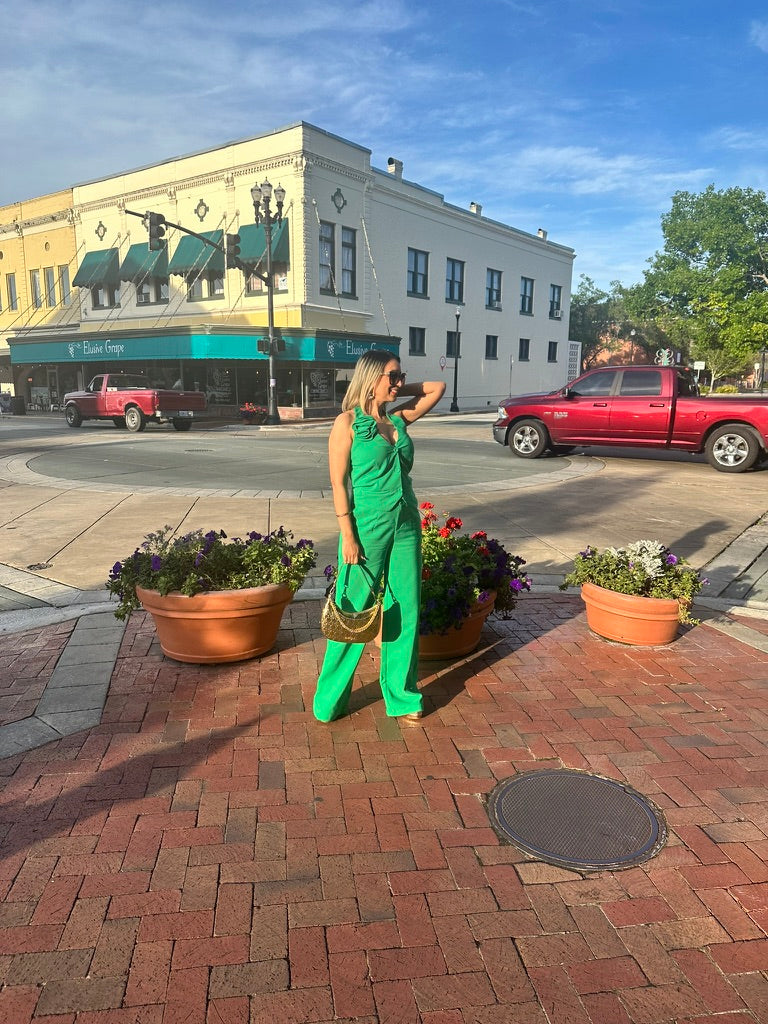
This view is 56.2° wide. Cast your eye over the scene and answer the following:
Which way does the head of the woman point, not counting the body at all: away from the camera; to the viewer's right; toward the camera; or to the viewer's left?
to the viewer's right

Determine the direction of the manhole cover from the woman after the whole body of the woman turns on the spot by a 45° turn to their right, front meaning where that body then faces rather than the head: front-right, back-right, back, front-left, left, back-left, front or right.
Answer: front-left

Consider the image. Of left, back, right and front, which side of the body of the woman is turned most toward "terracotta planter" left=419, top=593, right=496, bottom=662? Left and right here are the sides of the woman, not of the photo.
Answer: left

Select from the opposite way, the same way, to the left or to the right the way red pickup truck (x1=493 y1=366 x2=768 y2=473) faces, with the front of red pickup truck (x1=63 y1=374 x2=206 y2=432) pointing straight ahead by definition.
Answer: the same way

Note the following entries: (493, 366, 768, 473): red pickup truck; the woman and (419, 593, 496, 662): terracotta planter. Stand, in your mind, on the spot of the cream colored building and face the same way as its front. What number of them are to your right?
0

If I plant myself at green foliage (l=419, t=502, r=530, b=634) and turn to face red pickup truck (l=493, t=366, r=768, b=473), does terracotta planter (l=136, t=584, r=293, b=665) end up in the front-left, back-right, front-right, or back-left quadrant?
back-left

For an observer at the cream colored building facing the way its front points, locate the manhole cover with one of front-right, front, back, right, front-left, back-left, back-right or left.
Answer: front-left

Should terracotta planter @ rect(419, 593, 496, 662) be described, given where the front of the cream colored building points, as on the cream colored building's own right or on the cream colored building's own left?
on the cream colored building's own left

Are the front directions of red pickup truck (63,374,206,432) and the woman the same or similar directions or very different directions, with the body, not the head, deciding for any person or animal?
very different directions

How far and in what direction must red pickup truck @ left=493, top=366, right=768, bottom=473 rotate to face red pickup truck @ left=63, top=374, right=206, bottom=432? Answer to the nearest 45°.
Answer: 0° — it already faces it

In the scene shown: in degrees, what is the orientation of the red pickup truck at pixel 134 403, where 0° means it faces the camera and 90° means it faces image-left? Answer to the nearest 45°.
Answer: approximately 135°

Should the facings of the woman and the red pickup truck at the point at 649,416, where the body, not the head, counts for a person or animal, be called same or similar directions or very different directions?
very different directions

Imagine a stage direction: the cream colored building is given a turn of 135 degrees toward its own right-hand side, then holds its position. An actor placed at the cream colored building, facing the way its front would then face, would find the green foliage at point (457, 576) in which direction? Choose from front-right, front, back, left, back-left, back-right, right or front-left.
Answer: back

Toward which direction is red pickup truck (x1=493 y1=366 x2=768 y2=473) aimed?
to the viewer's left

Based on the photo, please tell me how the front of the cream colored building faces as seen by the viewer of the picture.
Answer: facing the viewer and to the left of the viewer

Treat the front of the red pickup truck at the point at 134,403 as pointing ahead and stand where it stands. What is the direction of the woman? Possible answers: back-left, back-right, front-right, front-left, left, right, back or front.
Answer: back-left

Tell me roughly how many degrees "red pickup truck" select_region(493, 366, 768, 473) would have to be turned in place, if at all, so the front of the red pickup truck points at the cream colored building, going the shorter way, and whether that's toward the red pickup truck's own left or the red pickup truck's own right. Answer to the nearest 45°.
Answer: approximately 45° to the red pickup truck's own right

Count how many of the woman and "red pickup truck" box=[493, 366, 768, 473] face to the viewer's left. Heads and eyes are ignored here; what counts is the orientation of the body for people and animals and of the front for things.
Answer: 1

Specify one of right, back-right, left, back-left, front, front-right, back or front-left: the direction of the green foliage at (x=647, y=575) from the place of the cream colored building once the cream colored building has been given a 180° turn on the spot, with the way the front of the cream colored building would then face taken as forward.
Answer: back-right
